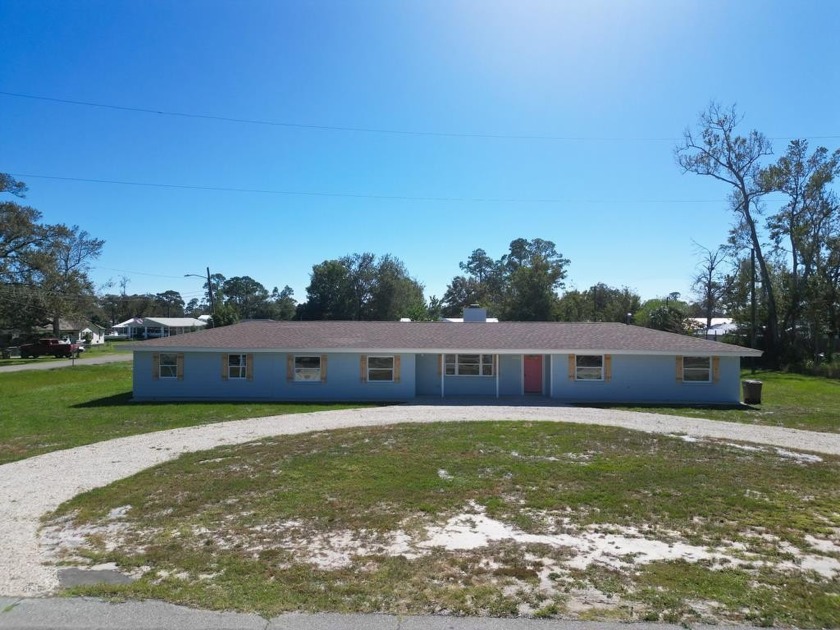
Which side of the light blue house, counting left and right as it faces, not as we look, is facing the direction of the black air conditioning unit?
left

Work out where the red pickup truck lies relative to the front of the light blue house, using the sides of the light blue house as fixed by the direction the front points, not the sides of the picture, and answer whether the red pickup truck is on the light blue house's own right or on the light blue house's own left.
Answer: on the light blue house's own right

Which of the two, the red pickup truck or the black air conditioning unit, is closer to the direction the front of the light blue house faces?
the black air conditioning unit

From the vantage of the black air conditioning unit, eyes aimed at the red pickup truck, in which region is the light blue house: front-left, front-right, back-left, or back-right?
front-left

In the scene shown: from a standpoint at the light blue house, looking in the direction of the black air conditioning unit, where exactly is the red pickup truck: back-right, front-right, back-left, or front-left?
back-left

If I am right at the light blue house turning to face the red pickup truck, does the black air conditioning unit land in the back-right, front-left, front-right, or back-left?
back-right
